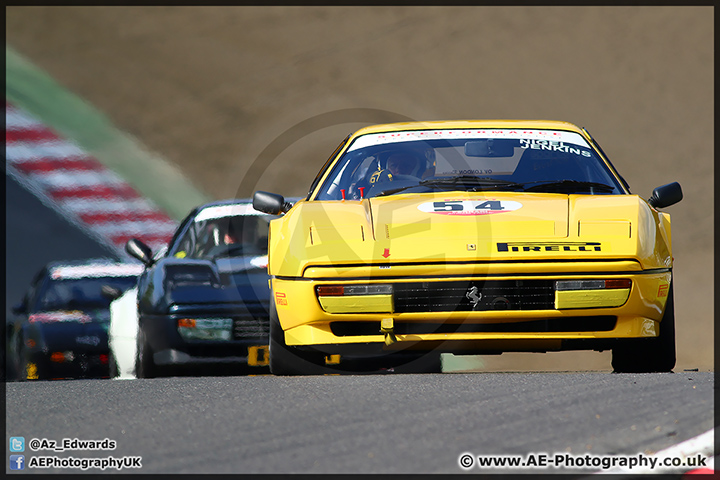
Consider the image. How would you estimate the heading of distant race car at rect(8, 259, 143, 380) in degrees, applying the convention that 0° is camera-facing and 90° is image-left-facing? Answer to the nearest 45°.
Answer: approximately 0°

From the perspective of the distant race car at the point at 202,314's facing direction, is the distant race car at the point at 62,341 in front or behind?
behind

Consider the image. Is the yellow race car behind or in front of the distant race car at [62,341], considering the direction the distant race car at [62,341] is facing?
in front

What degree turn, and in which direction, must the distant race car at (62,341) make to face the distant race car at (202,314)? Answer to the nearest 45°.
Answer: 0° — it already faces it

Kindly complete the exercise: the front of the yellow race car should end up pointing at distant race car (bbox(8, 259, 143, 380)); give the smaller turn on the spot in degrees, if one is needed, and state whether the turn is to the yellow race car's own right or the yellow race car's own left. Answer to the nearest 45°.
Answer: approximately 135° to the yellow race car's own right

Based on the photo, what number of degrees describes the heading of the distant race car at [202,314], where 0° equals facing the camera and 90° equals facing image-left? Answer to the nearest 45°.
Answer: approximately 0°

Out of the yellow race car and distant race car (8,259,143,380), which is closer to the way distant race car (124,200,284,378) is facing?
the yellow race car

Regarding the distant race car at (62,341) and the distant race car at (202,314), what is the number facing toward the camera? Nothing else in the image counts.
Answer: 2

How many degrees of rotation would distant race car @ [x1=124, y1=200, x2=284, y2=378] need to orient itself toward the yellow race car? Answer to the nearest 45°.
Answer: approximately 45° to its left
